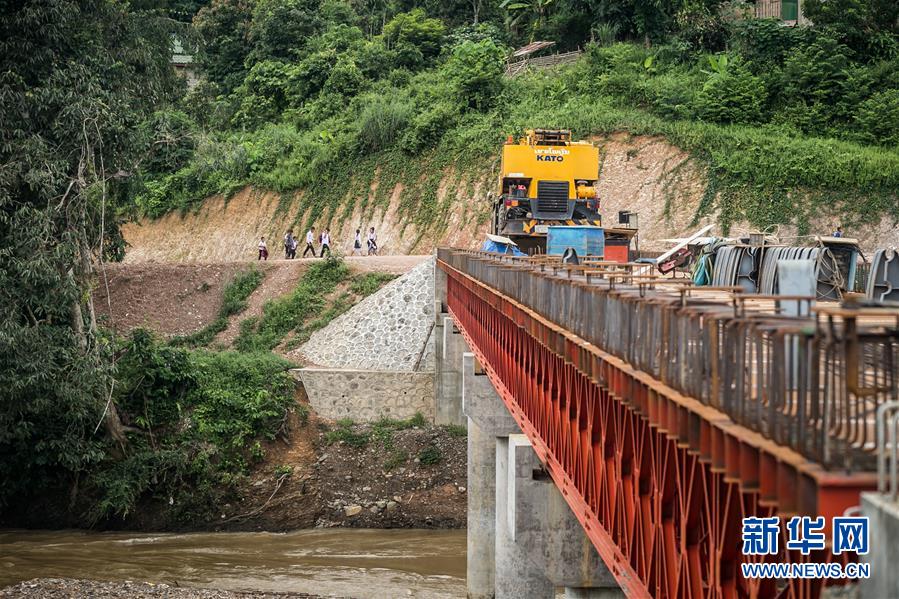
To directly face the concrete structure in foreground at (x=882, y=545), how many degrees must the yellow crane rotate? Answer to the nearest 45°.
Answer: approximately 180°

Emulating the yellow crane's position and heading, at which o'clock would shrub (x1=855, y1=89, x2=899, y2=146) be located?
The shrub is roughly at 1 o'clock from the yellow crane.

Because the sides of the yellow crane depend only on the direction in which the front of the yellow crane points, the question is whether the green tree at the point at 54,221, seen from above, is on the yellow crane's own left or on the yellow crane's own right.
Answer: on the yellow crane's own left

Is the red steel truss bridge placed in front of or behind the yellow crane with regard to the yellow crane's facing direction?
behind

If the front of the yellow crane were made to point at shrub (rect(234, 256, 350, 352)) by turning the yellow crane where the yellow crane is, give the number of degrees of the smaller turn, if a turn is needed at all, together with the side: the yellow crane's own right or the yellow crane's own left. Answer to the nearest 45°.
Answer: approximately 45° to the yellow crane's own left

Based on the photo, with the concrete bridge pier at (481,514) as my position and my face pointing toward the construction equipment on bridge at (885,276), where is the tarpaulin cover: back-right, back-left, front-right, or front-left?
back-left

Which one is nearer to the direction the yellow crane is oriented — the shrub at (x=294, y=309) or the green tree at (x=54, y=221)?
the shrub

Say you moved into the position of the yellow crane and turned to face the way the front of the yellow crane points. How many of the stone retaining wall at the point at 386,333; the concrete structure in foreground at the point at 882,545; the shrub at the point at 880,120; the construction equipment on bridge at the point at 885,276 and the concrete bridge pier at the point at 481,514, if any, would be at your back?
3

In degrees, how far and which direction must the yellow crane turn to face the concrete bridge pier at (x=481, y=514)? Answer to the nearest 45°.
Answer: approximately 180°

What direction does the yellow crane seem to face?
away from the camera

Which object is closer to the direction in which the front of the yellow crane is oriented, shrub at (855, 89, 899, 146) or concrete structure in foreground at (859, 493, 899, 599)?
the shrub
